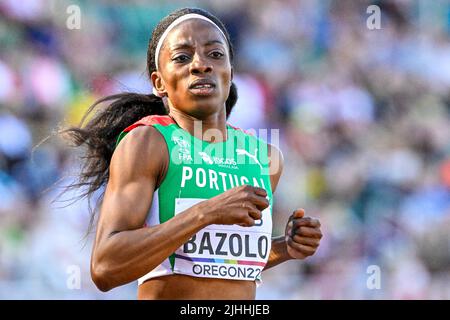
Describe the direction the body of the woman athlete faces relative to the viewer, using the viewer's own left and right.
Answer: facing the viewer and to the right of the viewer
